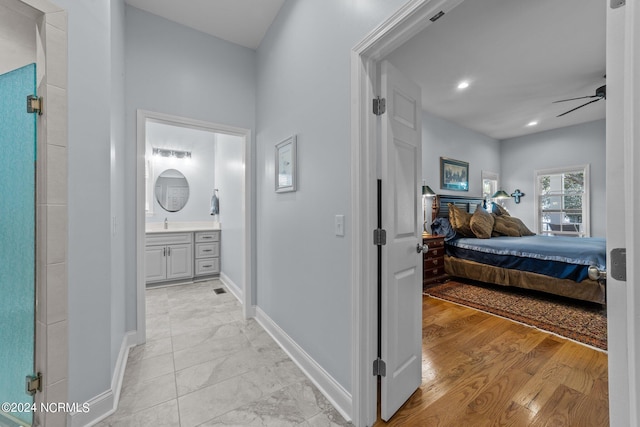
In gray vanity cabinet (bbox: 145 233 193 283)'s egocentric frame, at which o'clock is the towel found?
The towel is roughly at 8 o'clock from the gray vanity cabinet.

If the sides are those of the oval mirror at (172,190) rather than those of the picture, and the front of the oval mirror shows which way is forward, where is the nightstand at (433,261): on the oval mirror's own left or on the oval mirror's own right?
on the oval mirror's own left

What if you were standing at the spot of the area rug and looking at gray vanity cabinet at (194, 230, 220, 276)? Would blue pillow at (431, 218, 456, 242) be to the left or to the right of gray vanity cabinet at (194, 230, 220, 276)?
right

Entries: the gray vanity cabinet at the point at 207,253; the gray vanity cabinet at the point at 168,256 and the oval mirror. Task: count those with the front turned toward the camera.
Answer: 3

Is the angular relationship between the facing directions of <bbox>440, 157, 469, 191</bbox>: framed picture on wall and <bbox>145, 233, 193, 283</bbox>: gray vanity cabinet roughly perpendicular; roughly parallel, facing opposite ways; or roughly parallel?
roughly parallel

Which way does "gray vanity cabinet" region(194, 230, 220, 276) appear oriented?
toward the camera

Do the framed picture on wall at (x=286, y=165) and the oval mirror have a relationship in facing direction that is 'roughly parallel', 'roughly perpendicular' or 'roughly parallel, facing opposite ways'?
roughly perpendicular

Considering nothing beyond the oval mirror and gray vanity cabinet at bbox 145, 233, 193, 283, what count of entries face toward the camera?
2

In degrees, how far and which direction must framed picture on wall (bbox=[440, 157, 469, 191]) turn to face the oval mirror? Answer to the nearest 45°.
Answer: approximately 90° to its right

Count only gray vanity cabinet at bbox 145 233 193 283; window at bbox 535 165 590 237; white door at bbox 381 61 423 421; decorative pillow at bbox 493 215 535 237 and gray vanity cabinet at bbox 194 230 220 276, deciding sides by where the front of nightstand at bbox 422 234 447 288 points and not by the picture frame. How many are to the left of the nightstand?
2

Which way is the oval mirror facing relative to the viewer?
toward the camera

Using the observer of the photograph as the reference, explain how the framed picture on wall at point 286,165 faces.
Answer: facing the viewer and to the left of the viewer

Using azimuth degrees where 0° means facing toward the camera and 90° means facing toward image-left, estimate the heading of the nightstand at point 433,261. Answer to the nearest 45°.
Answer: approximately 315°

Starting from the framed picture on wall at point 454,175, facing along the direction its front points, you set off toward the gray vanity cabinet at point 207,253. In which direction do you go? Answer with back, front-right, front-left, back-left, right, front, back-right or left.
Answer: right

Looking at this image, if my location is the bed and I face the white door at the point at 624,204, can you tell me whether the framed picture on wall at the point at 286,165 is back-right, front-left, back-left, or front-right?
front-right
